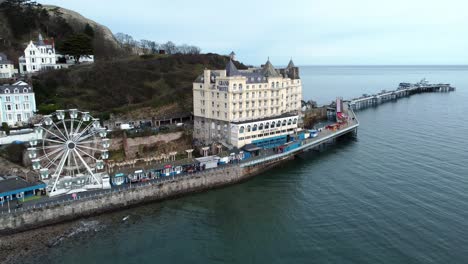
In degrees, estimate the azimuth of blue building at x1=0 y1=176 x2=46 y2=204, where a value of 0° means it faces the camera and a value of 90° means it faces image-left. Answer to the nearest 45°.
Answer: approximately 315°

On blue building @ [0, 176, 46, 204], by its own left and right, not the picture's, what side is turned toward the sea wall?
front
